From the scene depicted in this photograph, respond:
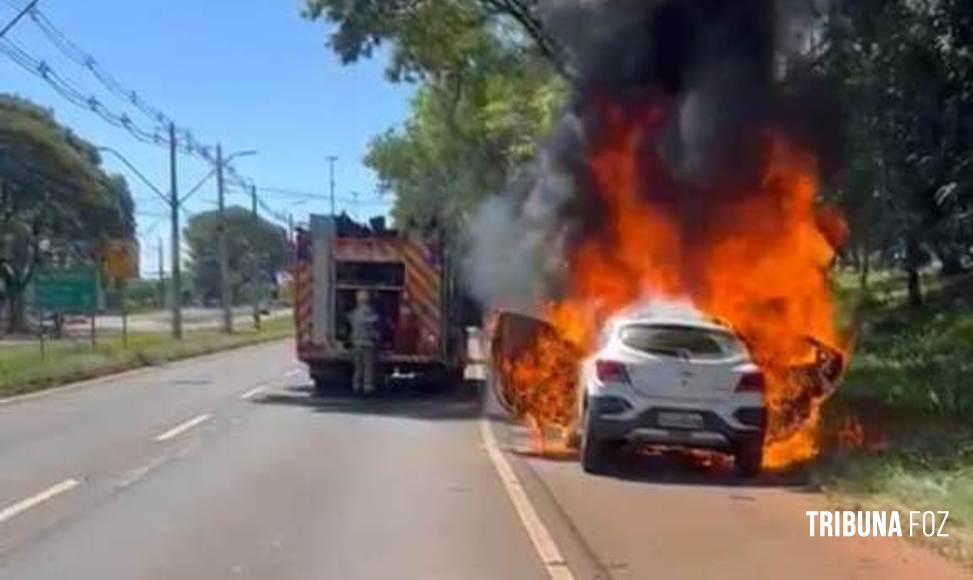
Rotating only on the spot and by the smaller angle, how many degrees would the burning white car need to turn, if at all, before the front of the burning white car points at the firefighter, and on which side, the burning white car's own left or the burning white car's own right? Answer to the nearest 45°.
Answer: approximately 45° to the burning white car's own left

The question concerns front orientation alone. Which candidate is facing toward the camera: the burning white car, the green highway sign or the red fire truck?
the green highway sign

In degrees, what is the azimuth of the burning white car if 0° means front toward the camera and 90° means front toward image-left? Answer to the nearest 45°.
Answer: approximately 180°

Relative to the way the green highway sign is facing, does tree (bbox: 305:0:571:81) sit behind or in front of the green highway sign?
in front

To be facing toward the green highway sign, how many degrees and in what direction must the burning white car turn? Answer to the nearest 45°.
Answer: approximately 45° to its left

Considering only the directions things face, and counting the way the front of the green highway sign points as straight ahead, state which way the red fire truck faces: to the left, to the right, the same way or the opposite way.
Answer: the opposite way

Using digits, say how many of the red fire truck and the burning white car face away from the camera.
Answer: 2

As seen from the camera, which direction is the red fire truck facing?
away from the camera

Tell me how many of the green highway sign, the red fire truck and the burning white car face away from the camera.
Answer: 2

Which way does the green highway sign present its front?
toward the camera
